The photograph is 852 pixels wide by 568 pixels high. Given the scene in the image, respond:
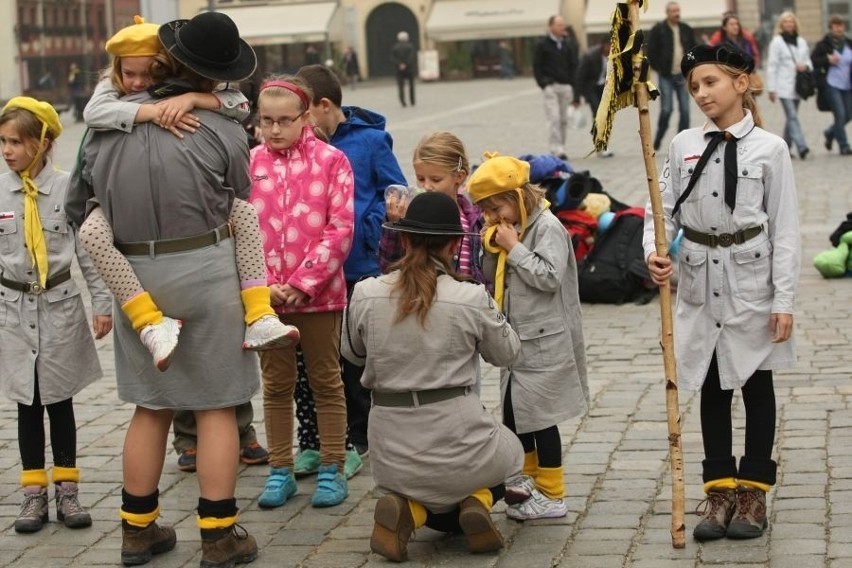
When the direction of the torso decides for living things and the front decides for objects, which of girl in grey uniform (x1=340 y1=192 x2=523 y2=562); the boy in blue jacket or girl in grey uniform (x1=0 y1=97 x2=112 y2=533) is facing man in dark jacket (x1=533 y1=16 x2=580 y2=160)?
girl in grey uniform (x1=340 y1=192 x2=523 y2=562)

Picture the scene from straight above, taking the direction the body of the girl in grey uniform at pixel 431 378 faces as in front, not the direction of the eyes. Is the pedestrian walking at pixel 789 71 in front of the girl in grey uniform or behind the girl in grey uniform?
in front

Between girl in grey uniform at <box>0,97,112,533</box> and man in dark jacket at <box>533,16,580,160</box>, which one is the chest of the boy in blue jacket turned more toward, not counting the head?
the girl in grey uniform

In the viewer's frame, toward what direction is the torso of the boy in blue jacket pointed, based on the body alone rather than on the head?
to the viewer's left

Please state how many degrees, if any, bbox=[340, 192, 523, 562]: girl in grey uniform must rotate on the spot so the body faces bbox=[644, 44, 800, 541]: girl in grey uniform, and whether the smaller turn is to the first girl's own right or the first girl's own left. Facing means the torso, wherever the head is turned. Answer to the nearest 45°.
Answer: approximately 90° to the first girl's own right

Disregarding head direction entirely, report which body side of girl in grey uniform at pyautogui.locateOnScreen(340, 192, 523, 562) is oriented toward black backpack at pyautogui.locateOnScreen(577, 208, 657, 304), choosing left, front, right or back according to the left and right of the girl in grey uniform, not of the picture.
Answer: front

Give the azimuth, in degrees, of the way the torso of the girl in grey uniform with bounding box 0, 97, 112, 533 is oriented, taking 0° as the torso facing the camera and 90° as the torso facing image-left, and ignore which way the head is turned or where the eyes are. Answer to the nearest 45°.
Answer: approximately 0°

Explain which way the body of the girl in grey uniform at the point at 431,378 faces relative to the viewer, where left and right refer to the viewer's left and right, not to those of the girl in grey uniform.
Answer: facing away from the viewer

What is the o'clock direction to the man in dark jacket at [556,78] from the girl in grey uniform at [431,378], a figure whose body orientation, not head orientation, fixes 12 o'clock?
The man in dark jacket is roughly at 12 o'clock from the girl in grey uniform.

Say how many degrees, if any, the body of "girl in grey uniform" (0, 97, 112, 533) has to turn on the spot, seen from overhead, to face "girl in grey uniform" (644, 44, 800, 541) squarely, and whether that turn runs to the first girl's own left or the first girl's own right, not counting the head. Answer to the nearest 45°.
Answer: approximately 45° to the first girl's own left
